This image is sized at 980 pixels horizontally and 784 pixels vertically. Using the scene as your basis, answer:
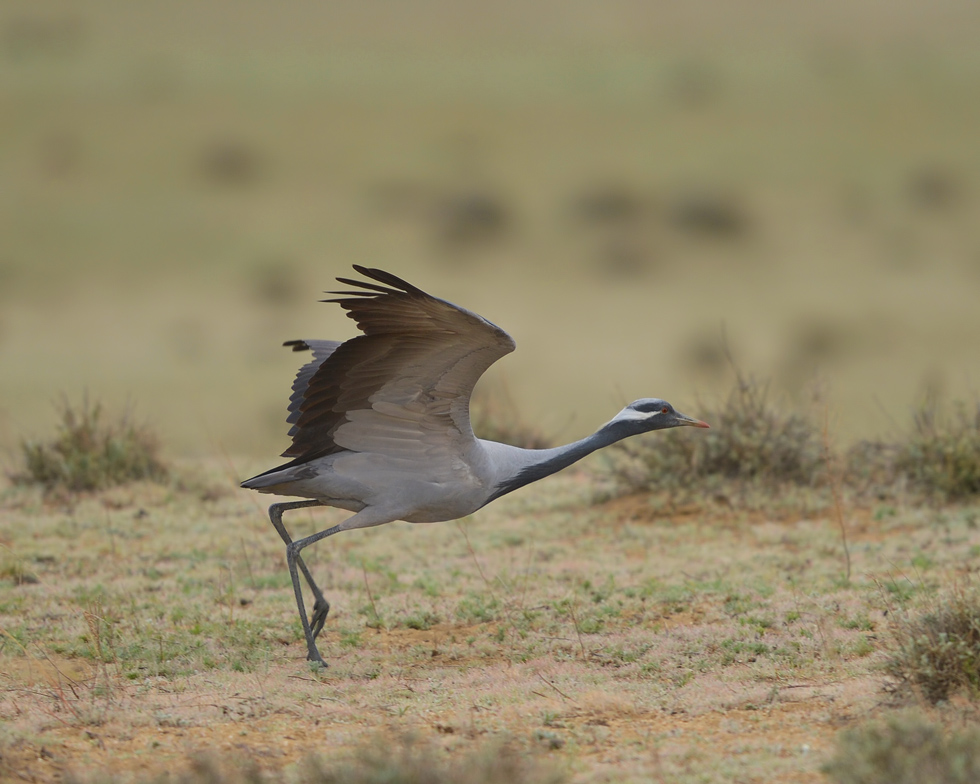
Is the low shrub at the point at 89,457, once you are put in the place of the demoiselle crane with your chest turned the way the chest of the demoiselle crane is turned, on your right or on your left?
on your left

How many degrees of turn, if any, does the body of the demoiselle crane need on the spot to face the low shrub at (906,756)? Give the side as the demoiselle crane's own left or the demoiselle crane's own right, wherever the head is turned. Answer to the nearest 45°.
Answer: approximately 45° to the demoiselle crane's own right

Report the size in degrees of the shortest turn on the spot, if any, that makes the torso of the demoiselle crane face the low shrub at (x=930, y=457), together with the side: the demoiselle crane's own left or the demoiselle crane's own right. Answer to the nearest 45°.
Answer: approximately 45° to the demoiselle crane's own left

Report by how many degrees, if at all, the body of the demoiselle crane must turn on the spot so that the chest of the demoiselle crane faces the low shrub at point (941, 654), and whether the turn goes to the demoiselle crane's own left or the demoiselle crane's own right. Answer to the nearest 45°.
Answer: approximately 45° to the demoiselle crane's own right

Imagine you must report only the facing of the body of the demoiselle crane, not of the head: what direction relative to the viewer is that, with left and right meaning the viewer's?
facing to the right of the viewer
